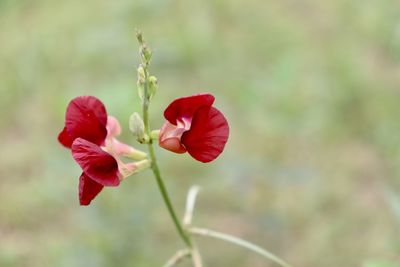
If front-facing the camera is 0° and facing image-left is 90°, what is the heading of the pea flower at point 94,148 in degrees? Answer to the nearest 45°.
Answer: approximately 90°
